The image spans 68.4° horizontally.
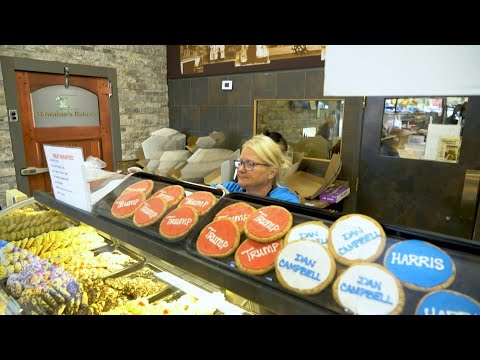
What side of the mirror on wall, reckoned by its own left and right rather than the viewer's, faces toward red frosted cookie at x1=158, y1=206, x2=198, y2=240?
front

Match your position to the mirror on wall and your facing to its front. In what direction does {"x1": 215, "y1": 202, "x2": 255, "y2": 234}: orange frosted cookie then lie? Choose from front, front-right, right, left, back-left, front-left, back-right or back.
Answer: front

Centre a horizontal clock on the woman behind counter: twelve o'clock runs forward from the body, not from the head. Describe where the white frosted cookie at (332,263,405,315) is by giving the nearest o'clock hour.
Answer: The white frosted cookie is roughly at 10 o'clock from the woman behind counter.

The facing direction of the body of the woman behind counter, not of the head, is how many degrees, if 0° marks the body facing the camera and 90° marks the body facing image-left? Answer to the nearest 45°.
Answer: approximately 45°

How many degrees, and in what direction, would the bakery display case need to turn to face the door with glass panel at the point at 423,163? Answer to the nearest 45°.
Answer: approximately 180°

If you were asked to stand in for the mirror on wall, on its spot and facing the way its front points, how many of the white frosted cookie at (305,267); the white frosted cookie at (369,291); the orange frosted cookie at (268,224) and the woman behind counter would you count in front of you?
4

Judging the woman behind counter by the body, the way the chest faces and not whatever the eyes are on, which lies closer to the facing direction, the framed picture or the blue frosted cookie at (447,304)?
the blue frosted cookie

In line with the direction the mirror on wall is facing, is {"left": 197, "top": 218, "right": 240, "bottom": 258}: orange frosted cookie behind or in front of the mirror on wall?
in front

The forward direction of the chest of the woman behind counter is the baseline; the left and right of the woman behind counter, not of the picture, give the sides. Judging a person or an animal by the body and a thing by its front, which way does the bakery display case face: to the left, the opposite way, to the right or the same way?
the same way

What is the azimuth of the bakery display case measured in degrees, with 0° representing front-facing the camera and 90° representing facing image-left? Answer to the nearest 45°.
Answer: approximately 45°

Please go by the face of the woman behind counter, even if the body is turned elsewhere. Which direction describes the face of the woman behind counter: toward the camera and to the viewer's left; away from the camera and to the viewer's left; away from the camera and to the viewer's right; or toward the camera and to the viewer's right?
toward the camera and to the viewer's left

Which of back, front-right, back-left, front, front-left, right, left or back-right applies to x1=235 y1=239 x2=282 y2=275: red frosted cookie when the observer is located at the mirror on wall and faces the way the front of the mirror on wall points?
front

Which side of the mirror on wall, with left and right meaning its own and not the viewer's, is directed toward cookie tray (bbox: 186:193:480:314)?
front

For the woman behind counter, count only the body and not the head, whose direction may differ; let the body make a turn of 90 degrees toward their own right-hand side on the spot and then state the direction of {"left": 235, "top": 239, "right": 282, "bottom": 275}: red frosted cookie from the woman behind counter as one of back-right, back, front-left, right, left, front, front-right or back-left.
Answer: back-left

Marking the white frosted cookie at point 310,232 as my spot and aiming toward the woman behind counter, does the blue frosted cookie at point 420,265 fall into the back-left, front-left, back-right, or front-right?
back-right

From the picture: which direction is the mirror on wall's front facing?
toward the camera

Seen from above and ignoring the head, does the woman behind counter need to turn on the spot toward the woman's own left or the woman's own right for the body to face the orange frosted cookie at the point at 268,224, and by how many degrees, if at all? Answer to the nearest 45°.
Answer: approximately 45° to the woman's own left

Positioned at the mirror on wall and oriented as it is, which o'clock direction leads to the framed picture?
The framed picture is roughly at 4 o'clock from the mirror on wall.

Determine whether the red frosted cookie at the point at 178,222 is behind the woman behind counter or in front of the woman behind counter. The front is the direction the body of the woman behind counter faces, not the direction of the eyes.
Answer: in front
